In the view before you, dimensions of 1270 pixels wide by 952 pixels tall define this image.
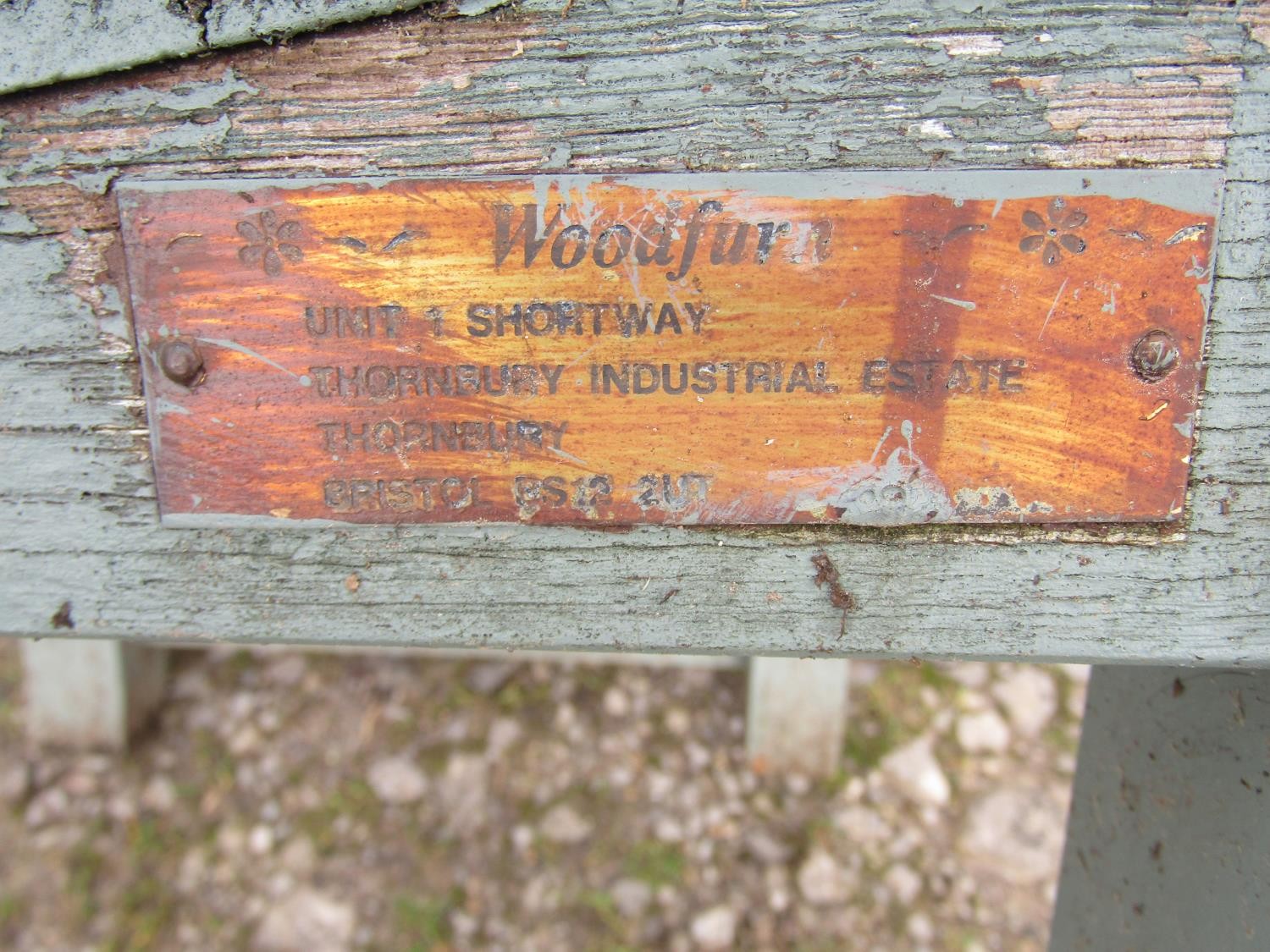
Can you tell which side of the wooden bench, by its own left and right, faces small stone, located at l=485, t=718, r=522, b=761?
back

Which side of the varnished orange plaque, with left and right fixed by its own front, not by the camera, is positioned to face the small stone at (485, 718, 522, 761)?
back

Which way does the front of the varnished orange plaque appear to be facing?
toward the camera

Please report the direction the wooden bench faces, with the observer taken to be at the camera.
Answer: facing the viewer

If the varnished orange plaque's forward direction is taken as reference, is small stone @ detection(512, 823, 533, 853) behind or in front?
behind

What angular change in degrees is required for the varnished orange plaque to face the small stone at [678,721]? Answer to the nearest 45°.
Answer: approximately 180°

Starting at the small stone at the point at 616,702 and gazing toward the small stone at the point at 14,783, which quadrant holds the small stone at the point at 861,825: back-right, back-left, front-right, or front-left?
back-left
